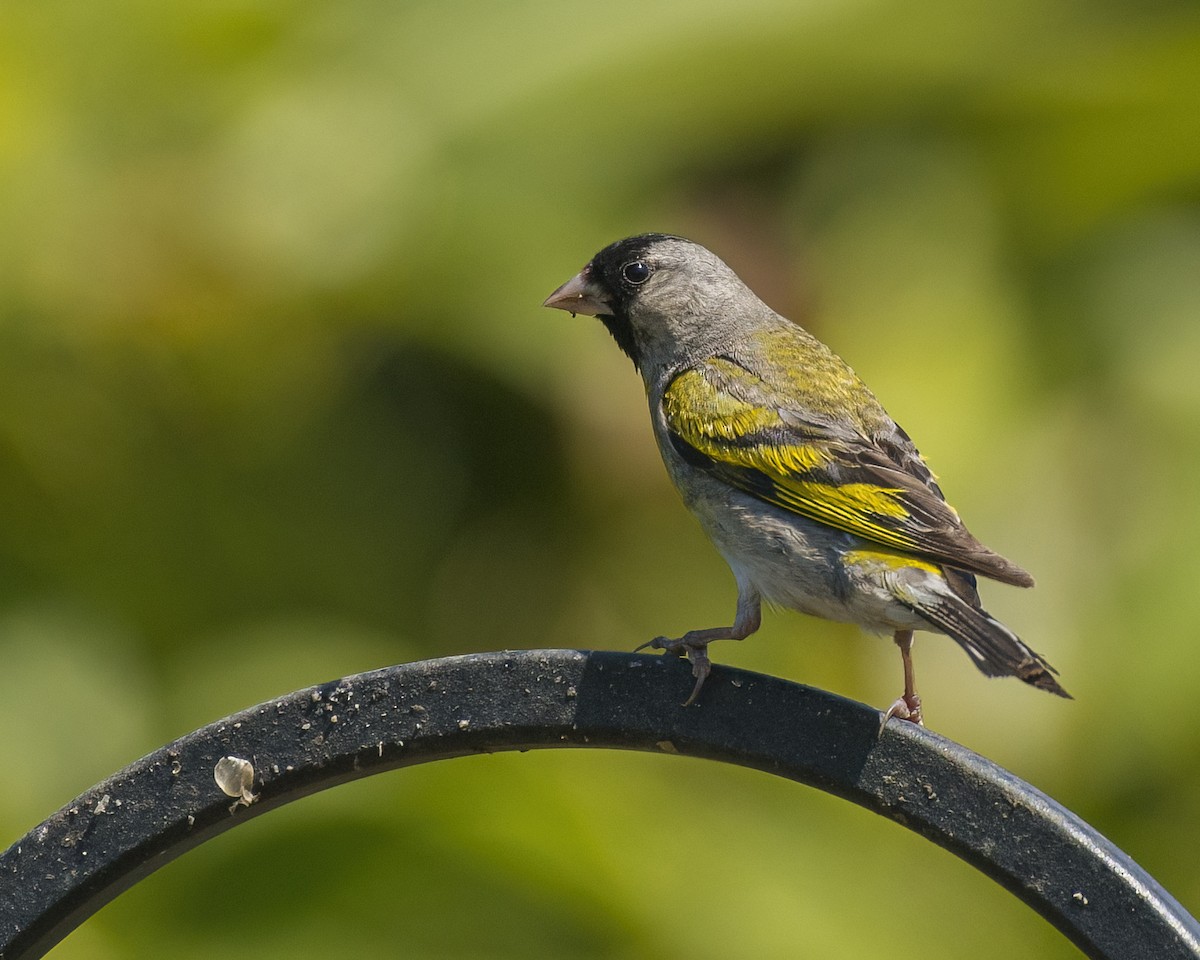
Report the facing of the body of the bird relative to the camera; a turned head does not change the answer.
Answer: to the viewer's left
